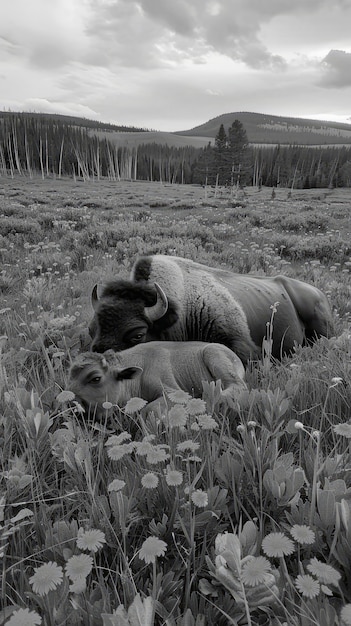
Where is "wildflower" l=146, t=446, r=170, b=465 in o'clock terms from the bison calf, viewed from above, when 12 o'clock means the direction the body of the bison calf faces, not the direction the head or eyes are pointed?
The wildflower is roughly at 9 o'clock from the bison calf.

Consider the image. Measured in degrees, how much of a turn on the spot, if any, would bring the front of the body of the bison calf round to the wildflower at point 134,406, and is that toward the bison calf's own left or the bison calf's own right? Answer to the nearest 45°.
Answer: approximately 90° to the bison calf's own left

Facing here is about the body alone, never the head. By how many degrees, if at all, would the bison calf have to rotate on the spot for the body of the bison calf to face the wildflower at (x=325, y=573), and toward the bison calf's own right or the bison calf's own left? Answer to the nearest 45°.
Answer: approximately 90° to the bison calf's own left

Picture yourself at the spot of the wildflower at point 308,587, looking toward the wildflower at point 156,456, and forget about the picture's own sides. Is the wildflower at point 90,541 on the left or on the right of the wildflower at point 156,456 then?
left

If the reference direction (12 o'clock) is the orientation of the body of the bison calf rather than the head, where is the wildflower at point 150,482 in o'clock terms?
The wildflower is roughly at 9 o'clock from the bison calf.

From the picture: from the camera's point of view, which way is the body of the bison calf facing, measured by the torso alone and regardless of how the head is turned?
to the viewer's left

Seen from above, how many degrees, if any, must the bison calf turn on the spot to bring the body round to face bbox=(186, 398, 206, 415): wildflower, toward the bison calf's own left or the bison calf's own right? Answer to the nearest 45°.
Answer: approximately 90° to the bison calf's own left

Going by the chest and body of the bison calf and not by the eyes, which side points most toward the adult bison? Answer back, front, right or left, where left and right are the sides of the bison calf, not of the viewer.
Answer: right

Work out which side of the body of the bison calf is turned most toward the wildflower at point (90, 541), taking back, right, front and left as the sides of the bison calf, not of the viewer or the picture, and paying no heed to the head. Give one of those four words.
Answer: left

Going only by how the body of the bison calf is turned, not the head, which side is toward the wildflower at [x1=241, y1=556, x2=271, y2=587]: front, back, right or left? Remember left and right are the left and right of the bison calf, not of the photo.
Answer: left

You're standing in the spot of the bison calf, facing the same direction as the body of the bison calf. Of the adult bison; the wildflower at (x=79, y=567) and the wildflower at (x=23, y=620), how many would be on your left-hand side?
2
